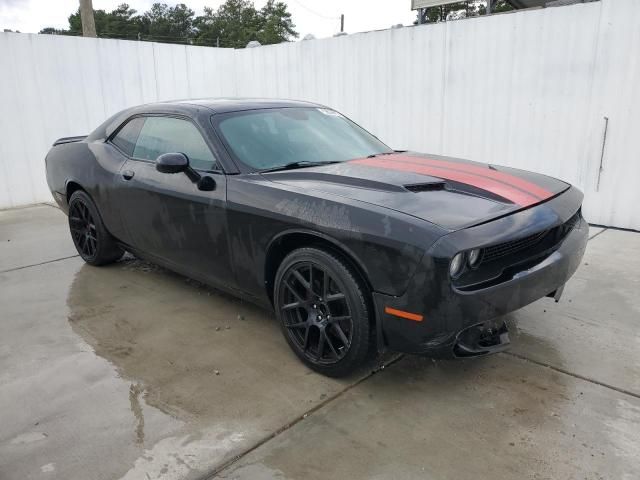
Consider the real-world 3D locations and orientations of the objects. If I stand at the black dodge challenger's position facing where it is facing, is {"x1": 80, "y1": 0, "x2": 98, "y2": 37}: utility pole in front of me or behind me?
behind

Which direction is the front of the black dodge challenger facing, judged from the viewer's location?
facing the viewer and to the right of the viewer
